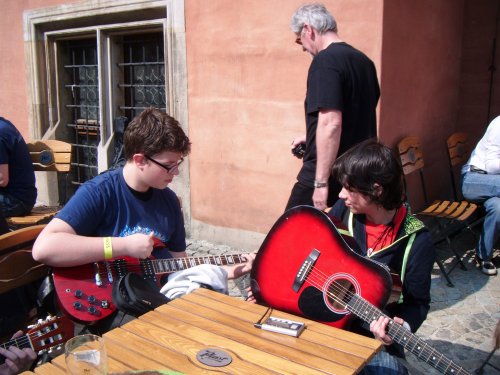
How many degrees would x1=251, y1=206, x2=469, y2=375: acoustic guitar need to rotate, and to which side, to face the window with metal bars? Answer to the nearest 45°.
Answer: approximately 135° to its right

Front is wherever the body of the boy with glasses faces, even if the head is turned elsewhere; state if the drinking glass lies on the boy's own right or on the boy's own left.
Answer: on the boy's own right

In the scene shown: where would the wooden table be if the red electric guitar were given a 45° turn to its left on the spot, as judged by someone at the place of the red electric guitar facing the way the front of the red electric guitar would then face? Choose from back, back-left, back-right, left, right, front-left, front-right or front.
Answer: front

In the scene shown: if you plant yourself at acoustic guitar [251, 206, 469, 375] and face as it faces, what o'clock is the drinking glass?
The drinking glass is roughly at 1 o'clock from the acoustic guitar.

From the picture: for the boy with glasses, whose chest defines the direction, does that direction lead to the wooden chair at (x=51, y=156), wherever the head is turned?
no

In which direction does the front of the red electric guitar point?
toward the camera

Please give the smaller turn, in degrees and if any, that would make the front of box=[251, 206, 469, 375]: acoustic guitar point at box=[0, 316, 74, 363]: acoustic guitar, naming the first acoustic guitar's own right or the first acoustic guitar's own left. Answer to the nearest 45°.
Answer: approximately 90° to the first acoustic guitar's own right

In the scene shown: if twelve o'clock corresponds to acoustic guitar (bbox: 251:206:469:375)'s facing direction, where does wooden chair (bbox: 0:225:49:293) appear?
The wooden chair is roughly at 3 o'clock from the acoustic guitar.

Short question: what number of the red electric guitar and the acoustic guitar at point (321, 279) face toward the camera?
2

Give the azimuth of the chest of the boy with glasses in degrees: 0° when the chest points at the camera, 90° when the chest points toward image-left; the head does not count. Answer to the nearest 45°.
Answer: approximately 315°
